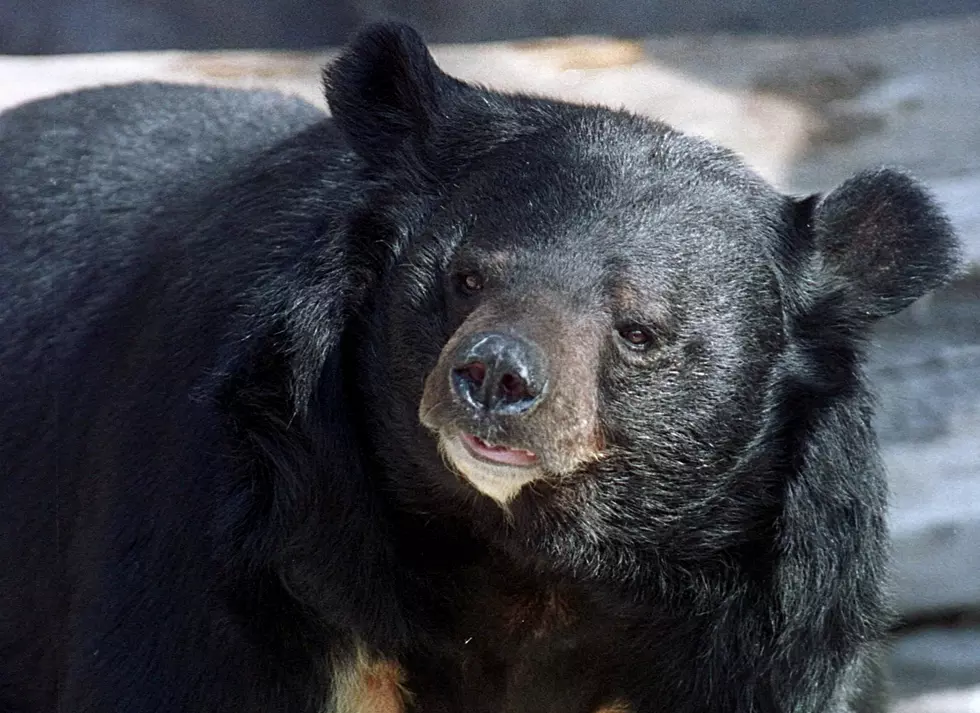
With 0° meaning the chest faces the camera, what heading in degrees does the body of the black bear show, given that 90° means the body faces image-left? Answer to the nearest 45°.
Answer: approximately 315°
